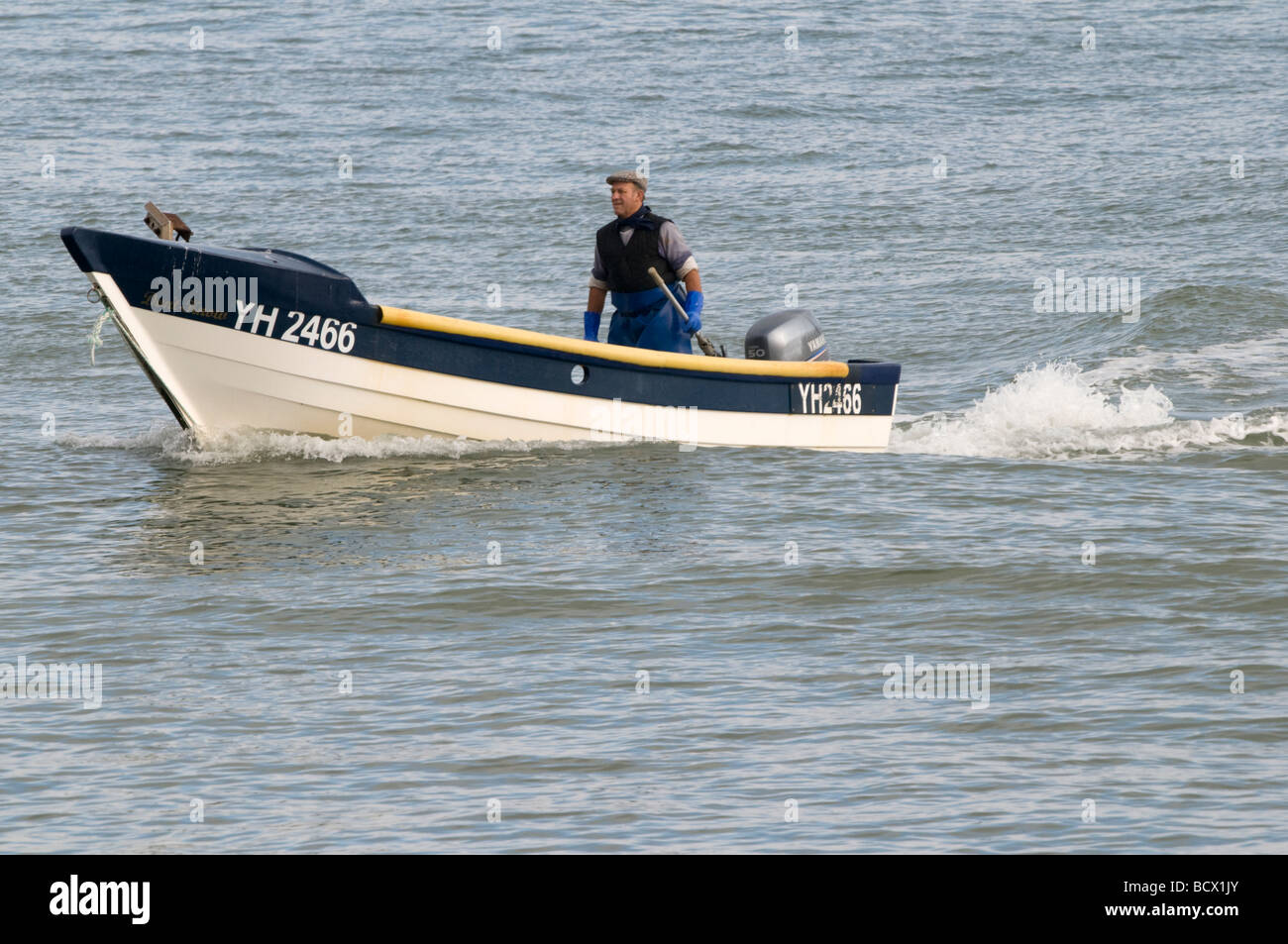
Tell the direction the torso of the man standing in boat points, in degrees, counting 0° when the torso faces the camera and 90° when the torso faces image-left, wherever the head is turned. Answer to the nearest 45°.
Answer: approximately 45°
